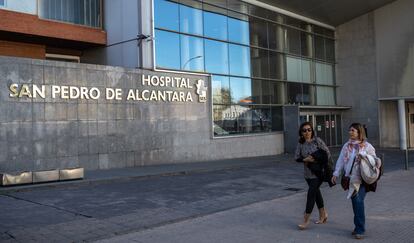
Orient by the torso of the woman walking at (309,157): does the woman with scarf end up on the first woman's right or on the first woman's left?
on the first woman's left

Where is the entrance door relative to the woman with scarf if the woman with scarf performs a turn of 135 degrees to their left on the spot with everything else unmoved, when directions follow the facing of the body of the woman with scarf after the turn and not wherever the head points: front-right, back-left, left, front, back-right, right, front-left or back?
left

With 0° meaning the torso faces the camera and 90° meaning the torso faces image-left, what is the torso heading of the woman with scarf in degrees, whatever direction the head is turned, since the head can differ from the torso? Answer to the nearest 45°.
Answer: approximately 45°

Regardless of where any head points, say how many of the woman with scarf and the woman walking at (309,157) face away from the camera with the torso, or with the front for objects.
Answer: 0
